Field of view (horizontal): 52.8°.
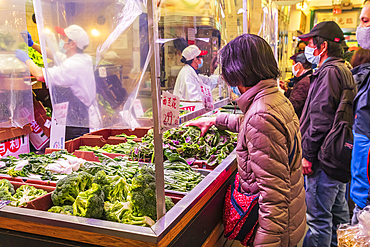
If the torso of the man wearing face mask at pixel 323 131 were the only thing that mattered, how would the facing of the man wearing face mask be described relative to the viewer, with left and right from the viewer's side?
facing to the left of the viewer

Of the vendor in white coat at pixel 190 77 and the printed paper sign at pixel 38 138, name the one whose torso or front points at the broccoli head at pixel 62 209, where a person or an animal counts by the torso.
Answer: the printed paper sign

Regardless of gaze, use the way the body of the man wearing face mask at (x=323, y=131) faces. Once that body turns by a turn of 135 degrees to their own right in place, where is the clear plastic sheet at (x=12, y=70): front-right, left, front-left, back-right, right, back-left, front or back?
back

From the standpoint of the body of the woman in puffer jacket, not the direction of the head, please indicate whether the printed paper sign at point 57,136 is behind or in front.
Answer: in front

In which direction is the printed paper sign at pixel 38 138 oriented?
toward the camera

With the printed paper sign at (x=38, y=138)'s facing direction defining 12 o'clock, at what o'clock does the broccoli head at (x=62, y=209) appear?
The broccoli head is roughly at 12 o'clock from the printed paper sign.

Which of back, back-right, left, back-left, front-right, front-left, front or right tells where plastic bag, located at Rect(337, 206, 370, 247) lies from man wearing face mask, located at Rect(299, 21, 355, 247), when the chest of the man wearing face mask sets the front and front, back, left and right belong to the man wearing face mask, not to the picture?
left

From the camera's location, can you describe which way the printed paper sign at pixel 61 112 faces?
facing the viewer

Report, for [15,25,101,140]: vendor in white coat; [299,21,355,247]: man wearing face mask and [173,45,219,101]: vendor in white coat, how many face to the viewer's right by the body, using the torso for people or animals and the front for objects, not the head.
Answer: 1
